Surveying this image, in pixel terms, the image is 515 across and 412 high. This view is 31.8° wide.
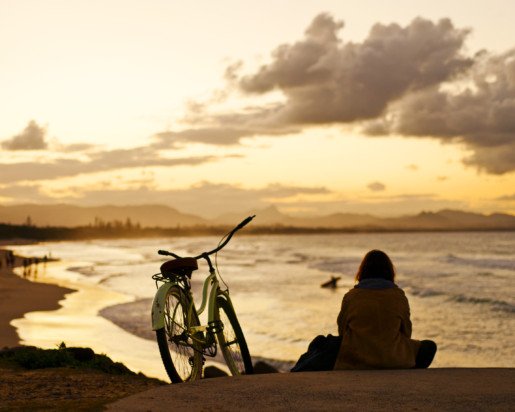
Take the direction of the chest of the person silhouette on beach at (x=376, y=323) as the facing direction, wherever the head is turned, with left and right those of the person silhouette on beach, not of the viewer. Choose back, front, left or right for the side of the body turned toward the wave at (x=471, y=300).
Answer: front

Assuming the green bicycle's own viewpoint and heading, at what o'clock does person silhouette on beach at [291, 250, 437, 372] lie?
The person silhouette on beach is roughly at 2 o'clock from the green bicycle.

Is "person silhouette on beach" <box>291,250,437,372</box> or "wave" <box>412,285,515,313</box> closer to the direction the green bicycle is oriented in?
the wave

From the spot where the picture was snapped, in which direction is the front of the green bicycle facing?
facing away from the viewer and to the right of the viewer

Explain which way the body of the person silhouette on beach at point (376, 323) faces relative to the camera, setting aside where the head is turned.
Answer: away from the camera

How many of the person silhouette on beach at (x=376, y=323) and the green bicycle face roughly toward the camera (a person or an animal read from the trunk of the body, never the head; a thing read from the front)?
0

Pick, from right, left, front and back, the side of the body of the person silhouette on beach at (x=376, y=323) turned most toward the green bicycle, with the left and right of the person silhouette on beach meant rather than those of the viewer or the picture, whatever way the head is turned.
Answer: left

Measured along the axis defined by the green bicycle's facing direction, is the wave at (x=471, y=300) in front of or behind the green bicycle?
in front

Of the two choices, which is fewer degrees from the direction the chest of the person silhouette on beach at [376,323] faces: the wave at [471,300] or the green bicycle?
the wave
